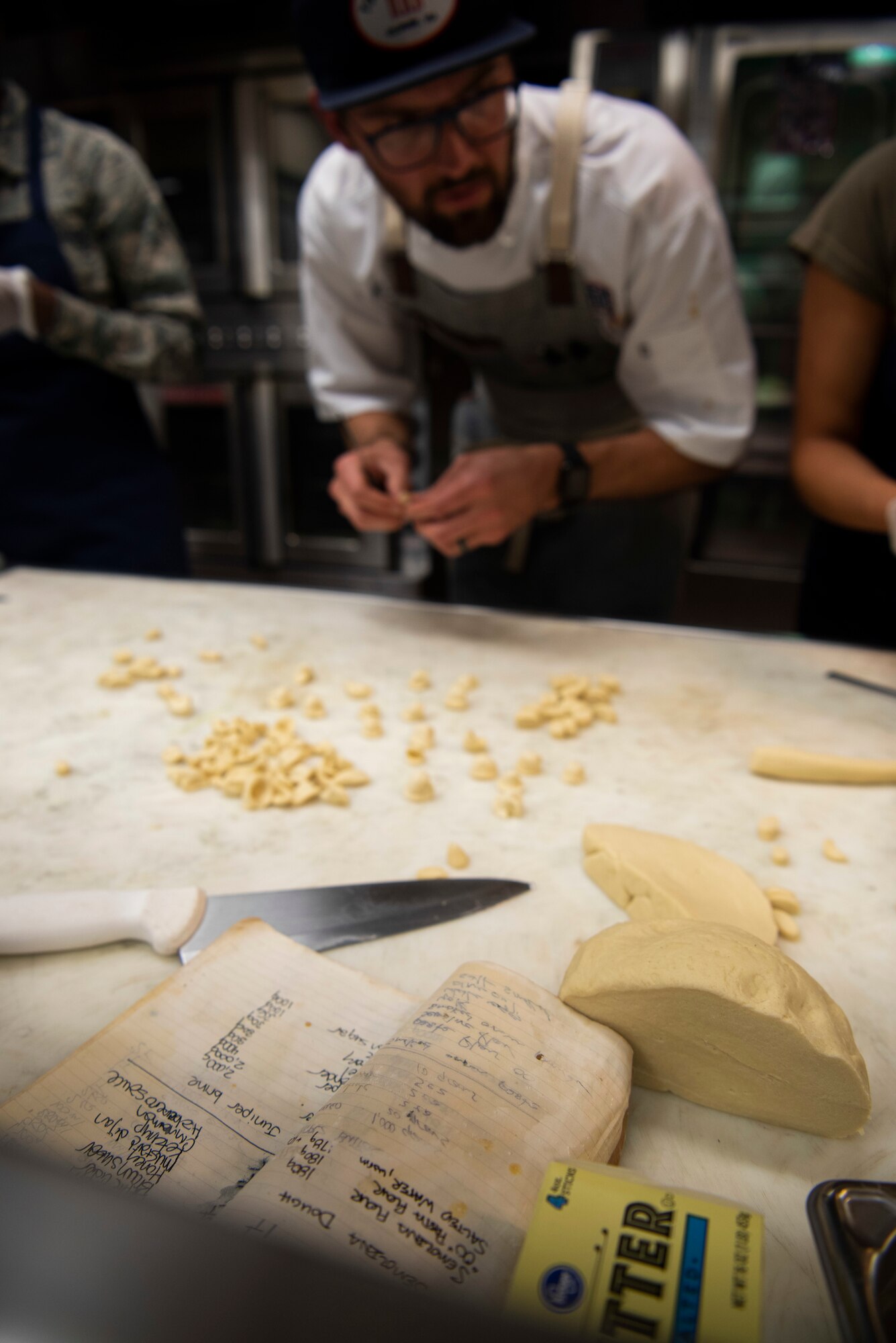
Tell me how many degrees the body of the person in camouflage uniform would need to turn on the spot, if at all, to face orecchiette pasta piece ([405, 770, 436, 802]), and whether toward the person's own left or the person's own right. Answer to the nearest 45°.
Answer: approximately 45° to the person's own left

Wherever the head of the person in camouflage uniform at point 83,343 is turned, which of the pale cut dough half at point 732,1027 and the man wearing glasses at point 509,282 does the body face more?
the pale cut dough half

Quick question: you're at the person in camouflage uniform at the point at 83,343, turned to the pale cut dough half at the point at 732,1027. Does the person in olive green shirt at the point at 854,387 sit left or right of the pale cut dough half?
left

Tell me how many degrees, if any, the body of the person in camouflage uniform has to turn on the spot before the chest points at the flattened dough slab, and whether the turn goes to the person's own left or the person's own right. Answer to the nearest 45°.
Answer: approximately 45° to the person's own left

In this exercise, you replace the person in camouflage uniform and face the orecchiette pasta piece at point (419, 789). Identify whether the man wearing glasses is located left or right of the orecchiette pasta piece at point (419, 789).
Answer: left

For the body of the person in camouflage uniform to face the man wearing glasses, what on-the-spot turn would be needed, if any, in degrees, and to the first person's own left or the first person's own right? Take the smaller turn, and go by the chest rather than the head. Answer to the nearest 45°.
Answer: approximately 90° to the first person's own left
